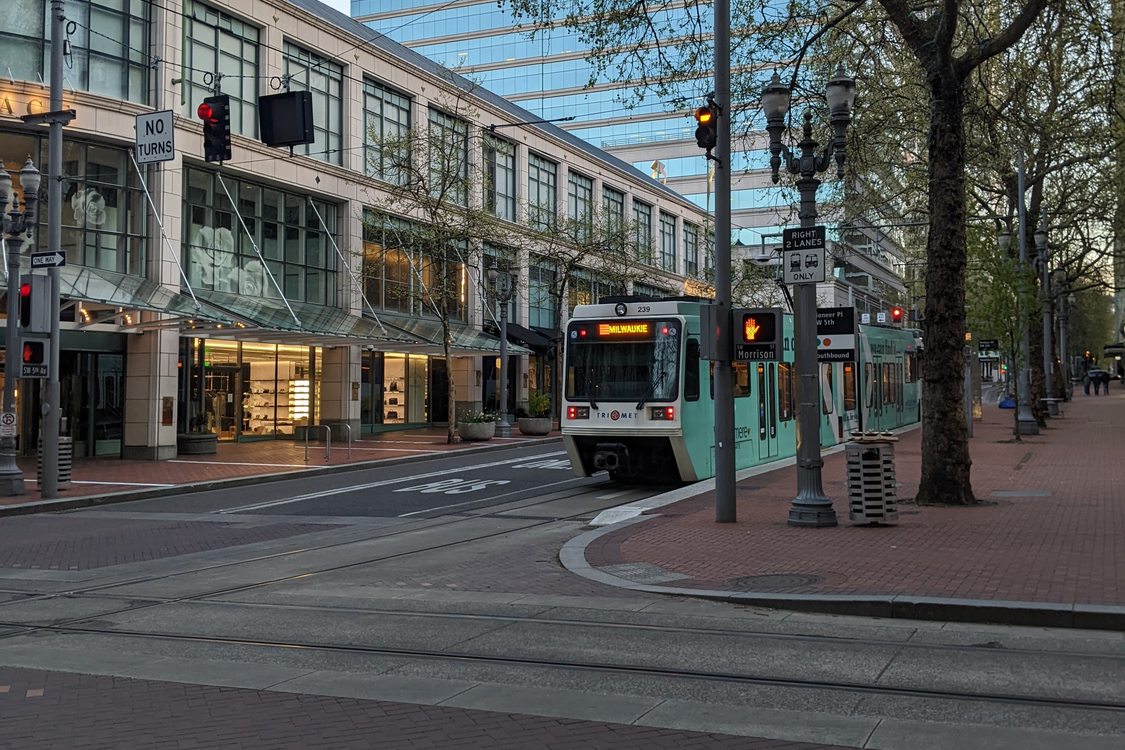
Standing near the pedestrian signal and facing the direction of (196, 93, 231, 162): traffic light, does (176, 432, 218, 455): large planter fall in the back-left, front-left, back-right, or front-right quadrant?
front-right

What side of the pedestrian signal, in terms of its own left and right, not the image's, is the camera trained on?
front

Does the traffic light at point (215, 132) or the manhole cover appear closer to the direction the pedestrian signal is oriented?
the manhole cover

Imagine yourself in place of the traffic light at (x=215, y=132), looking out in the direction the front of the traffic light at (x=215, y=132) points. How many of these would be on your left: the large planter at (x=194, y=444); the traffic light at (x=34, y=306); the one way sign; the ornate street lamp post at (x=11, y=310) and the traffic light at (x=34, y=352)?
0

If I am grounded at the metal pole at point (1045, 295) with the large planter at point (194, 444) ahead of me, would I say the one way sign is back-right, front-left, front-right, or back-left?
front-left

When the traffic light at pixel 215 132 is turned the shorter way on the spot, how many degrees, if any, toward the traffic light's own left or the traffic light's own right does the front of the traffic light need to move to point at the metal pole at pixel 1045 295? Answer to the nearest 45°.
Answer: approximately 135° to the traffic light's own left

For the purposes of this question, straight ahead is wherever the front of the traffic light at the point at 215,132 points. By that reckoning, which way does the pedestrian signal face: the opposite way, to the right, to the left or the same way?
the same way

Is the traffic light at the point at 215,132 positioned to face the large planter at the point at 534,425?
no

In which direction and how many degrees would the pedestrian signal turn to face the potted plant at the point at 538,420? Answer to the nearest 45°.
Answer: approximately 180°

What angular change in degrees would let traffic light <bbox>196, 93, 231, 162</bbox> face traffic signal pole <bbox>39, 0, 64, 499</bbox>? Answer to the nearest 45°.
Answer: approximately 90° to its right

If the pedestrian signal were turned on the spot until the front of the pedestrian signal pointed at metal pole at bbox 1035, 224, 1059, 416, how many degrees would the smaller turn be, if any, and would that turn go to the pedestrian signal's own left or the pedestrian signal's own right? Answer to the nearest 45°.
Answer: approximately 180°

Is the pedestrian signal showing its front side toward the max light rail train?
no

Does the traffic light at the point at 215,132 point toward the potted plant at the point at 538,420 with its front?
no

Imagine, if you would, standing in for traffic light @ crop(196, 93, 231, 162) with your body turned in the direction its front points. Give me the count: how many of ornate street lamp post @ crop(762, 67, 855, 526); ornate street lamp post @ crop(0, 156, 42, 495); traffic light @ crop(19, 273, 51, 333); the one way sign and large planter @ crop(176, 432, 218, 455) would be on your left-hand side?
1

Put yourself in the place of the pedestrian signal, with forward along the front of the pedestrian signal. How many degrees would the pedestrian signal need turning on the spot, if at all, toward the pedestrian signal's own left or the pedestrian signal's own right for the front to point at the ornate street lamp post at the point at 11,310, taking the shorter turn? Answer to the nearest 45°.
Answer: approximately 90° to the pedestrian signal's own right

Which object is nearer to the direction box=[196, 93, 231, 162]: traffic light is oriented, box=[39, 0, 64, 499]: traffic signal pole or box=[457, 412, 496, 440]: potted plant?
the traffic signal pole

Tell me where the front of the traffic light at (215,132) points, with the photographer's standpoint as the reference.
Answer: facing the viewer and to the left of the viewer

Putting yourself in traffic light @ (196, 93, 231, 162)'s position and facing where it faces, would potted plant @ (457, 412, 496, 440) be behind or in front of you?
behind

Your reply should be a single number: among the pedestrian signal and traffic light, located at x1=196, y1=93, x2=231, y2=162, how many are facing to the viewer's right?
0
